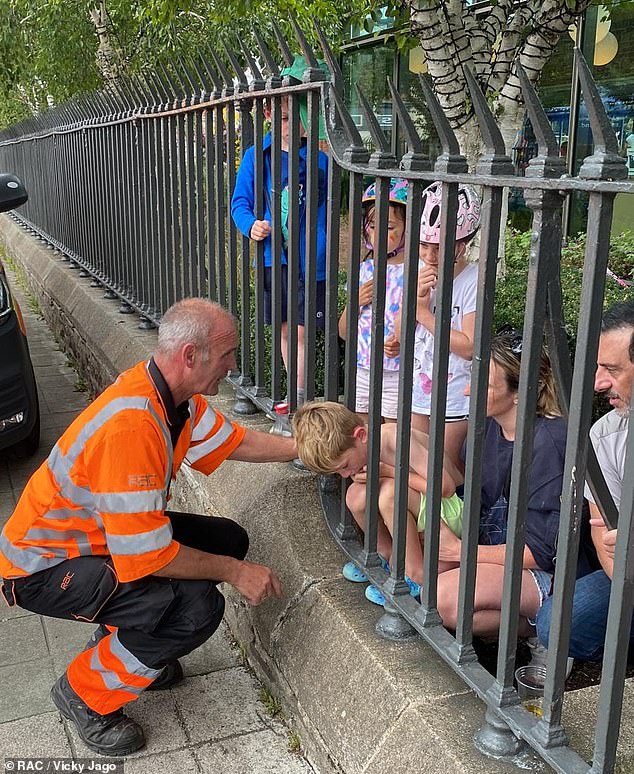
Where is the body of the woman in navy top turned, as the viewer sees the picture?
to the viewer's left

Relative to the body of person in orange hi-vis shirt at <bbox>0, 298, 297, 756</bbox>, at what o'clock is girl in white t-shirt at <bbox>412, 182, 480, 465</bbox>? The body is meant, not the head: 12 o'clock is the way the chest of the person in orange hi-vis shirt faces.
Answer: The girl in white t-shirt is roughly at 11 o'clock from the person in orange hi-vis shirt.

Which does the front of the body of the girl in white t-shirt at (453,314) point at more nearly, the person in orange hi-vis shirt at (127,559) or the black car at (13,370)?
the person in orange hi-vis shirt

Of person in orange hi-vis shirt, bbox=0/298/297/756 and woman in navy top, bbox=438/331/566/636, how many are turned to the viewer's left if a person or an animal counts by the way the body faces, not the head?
1

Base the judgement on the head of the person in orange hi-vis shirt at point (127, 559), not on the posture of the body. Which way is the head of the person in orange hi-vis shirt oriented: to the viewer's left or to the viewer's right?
to the viewer's right

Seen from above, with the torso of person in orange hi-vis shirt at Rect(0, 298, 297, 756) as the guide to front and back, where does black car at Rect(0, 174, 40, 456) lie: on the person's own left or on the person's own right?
on the person's own left

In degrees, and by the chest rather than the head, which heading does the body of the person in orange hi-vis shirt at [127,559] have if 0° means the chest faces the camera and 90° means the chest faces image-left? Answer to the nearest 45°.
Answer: approximately 270°

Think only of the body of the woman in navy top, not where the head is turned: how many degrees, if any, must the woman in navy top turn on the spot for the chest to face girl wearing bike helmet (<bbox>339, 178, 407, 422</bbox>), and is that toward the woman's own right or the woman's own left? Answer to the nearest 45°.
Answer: approximately 45° to the woman's own right

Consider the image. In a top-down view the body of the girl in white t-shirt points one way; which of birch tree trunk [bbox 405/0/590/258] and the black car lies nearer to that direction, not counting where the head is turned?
the black car

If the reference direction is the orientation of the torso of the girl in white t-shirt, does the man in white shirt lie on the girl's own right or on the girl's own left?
on the girl's own left
